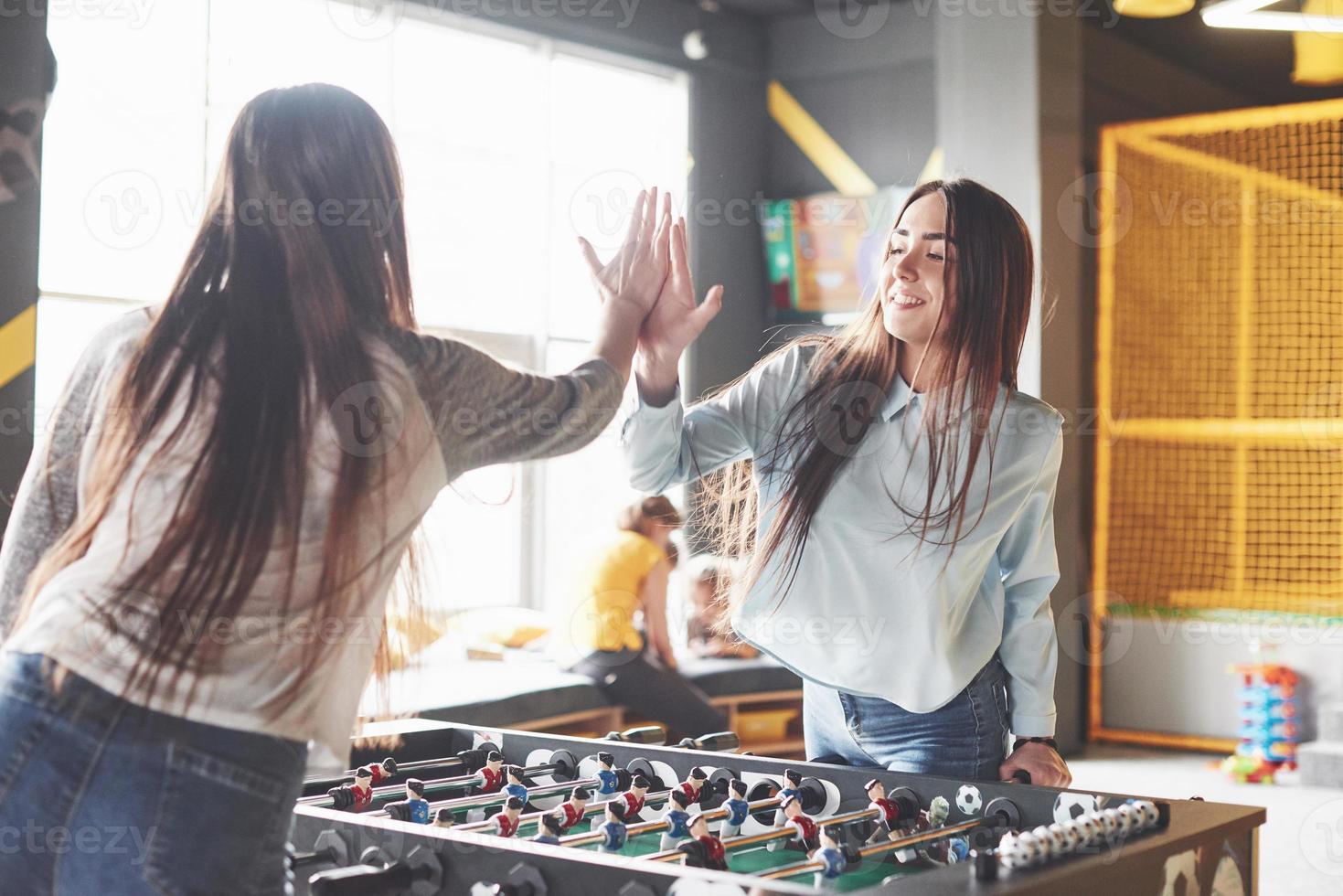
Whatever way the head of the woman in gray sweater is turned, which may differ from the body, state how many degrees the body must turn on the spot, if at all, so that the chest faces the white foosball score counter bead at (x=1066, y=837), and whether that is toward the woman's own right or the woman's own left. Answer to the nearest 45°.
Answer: approximately 45° to the woman's own right

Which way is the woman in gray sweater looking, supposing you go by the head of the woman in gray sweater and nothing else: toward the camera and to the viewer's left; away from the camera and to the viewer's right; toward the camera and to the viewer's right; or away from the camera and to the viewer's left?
away from the camera and to the viewer's right

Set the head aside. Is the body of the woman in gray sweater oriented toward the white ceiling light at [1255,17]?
yes

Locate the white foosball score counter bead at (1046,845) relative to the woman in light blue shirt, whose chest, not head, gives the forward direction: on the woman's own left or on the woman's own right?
on the woman's own left

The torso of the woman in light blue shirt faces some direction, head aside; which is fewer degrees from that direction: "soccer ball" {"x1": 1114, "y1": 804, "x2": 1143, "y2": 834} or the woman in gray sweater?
the woman in gray sweater

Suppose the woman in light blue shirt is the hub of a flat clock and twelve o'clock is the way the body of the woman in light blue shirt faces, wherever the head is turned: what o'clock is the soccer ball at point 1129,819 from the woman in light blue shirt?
The soccer ball is roughly at 10 o'clock from the woman in light blue shirt.

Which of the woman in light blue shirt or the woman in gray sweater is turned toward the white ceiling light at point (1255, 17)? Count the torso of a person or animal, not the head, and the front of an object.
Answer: the woman in gray sweater

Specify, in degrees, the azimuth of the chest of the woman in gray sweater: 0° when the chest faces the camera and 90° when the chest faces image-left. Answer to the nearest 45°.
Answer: approximately 225°

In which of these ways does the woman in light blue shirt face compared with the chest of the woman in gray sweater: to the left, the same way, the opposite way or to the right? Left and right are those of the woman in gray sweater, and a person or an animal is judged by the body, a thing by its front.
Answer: the opposite way

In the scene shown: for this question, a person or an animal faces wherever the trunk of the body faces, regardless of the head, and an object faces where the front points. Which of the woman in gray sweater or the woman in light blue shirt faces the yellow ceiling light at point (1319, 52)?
the woman in gray sweater
